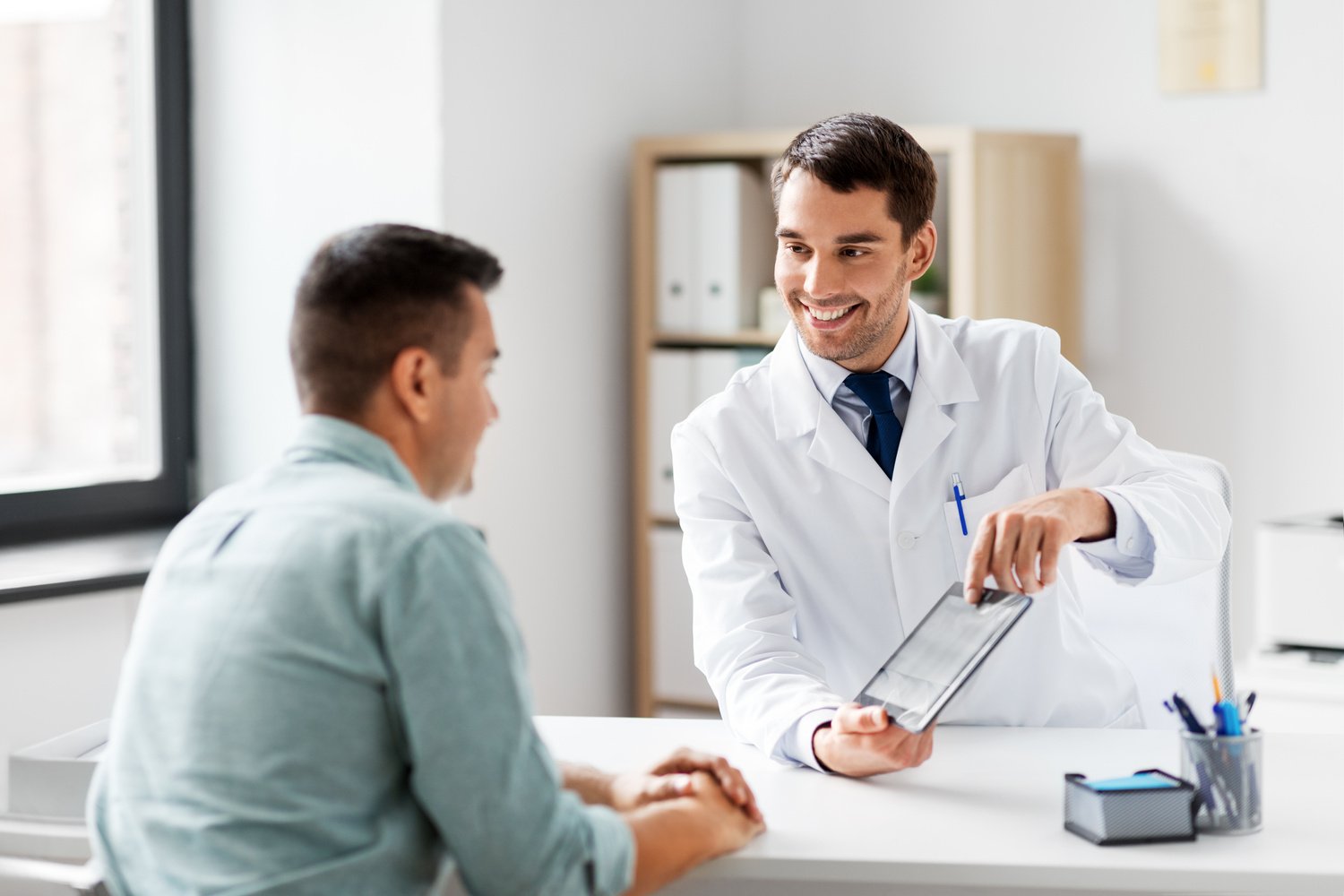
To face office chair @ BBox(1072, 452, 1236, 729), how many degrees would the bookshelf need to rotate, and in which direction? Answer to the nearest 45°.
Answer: approximately 45° to its left

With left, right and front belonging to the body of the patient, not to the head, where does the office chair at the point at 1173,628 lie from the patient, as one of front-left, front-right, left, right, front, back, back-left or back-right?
front

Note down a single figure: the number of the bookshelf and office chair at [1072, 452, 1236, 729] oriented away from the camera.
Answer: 0

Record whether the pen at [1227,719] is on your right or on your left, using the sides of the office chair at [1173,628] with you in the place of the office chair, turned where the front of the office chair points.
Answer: on your left

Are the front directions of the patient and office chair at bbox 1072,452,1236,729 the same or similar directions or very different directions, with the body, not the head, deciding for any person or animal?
very different directions

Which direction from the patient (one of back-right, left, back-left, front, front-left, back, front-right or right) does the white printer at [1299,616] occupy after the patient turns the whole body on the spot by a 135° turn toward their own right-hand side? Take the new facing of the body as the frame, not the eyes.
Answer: back-left

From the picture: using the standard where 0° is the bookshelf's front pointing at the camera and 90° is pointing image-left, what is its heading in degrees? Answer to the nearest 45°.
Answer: approximately 45°

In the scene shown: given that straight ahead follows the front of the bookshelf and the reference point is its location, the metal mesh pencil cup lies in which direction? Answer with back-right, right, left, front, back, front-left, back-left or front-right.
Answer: front-left

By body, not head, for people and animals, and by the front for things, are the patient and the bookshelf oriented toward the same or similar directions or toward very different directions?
very different directions

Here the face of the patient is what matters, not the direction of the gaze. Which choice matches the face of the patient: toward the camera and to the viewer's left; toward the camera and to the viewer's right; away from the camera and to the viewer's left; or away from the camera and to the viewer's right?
away from the camera and to the viewer's right

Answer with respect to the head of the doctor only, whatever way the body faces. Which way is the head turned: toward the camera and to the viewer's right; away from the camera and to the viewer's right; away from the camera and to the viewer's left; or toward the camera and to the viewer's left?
toward the camera and to the viewer's left

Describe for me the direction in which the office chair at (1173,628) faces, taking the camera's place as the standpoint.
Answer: facing the viewer and to the left of the viewer

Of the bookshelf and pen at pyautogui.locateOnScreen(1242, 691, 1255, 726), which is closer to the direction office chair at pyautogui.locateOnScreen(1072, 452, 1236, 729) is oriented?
the pen

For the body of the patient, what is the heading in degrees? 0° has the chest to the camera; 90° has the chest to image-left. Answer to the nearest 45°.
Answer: approximately 225°

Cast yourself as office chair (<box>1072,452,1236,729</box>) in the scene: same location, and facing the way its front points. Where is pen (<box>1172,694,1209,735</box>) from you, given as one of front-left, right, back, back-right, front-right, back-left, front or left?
front-left

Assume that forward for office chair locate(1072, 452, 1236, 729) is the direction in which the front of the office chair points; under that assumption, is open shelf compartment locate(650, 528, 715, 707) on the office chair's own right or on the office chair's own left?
on the office chair's own right

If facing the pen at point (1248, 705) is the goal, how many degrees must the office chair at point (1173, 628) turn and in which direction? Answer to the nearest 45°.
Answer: approximately 45° to its left
